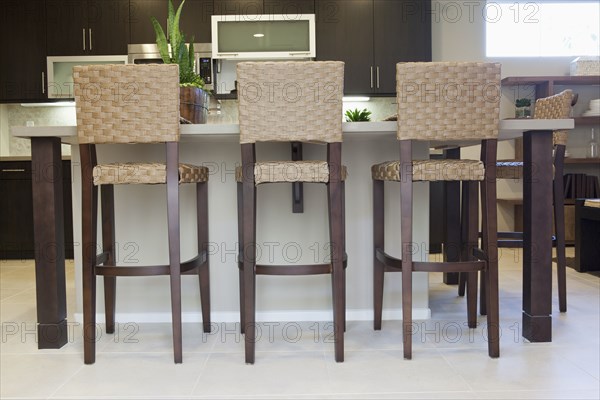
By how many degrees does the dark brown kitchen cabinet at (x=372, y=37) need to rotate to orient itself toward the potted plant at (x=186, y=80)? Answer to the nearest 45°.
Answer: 0° — it already faces it

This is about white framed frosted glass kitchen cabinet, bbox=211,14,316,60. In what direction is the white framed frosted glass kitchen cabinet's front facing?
toward the camera

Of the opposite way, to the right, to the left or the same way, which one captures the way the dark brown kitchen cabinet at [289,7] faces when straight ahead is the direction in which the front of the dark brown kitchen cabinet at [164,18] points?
the same way

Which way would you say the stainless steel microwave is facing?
toward the camera

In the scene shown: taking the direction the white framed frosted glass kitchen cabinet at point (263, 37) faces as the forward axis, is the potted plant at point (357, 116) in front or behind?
in front

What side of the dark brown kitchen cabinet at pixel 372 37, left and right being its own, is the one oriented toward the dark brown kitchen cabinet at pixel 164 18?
right

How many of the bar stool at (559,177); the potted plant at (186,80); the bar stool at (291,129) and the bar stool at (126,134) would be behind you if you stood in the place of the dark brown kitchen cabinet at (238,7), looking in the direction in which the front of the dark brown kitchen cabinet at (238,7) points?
0

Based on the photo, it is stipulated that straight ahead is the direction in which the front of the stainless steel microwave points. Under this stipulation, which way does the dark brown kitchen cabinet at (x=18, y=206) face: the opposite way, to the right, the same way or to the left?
the same way

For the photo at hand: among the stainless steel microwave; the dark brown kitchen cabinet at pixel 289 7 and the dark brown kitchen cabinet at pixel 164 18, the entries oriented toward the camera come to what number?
3

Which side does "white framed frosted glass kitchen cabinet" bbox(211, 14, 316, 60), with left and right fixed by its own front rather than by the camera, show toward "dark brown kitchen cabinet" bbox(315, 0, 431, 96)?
left

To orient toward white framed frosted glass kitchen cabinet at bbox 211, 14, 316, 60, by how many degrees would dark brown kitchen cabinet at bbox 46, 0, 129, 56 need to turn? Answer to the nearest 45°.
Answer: approximately 45° to its left

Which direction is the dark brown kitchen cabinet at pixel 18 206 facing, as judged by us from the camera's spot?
facing the viewer

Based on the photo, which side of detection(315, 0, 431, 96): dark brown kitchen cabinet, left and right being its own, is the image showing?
front

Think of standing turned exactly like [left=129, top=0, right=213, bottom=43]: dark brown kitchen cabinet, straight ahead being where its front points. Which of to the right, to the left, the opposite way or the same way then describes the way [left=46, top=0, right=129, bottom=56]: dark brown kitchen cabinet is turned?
the same way
